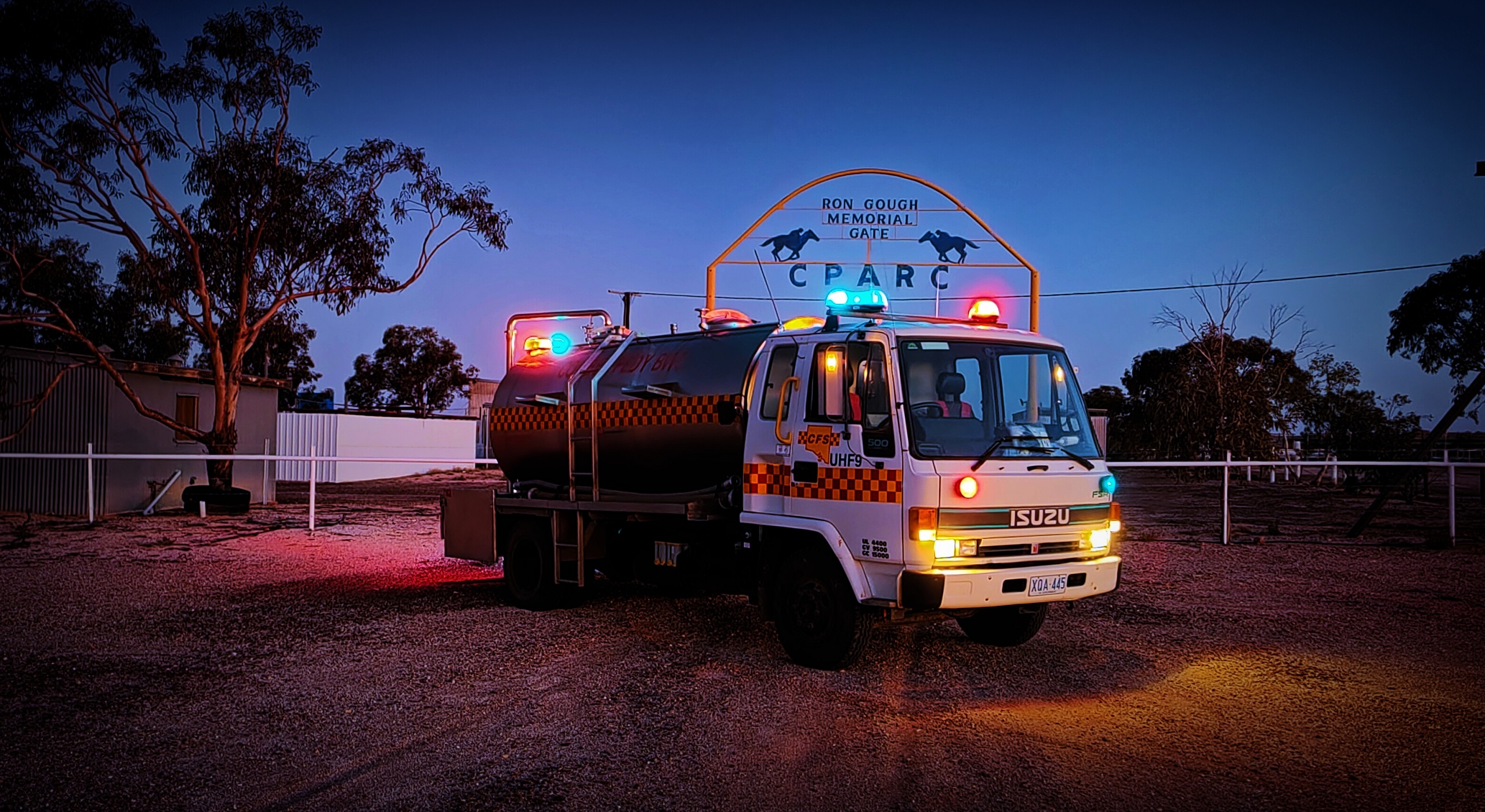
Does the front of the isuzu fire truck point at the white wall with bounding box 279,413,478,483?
no

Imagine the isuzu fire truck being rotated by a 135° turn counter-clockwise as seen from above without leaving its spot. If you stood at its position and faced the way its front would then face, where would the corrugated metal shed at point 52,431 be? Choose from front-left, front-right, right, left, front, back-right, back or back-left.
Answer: front-left

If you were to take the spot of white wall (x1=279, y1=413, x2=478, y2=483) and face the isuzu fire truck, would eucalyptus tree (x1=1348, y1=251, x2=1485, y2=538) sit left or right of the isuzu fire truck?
left

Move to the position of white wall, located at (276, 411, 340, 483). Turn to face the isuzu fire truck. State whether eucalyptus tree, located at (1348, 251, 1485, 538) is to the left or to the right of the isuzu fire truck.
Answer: left

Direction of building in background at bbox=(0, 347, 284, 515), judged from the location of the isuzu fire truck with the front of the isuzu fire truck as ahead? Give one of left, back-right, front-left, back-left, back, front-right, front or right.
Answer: back

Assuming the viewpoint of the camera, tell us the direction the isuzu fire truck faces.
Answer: facing the viewer and to the right of the viewer

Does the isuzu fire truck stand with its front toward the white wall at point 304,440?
no

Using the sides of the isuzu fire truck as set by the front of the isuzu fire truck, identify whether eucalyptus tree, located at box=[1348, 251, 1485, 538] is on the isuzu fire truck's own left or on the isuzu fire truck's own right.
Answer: on the isuzu fire truck's own left
